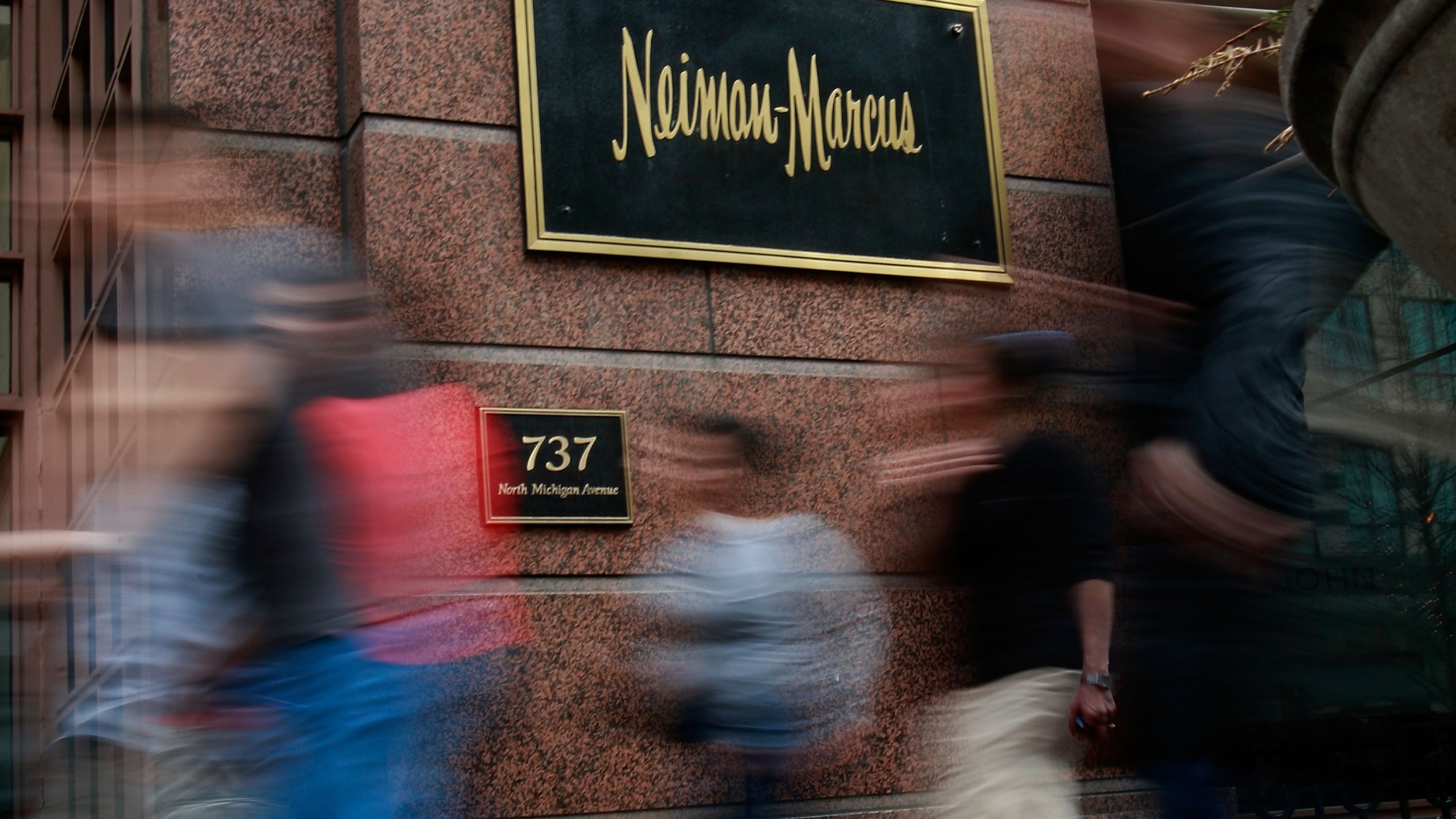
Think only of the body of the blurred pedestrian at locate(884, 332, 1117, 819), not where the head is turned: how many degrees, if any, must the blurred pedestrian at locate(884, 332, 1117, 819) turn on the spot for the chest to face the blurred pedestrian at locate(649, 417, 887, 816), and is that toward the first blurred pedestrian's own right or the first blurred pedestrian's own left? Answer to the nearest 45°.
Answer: approximately 45° to the first blurred pedestrian's own right

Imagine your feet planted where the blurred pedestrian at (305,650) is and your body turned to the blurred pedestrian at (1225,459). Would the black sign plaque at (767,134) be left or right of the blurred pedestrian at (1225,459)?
left

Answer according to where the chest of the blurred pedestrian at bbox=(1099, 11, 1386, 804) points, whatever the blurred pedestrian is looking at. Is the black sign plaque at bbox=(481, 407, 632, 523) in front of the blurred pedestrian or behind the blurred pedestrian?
in front

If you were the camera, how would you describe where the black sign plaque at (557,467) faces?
facing the viewer

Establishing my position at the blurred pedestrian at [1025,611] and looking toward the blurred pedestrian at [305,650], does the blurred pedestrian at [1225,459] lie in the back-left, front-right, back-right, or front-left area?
back-left

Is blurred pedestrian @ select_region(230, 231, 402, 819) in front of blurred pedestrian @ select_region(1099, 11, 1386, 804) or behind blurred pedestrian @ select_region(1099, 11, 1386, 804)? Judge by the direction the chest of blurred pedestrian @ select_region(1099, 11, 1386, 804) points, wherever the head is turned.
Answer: in front
